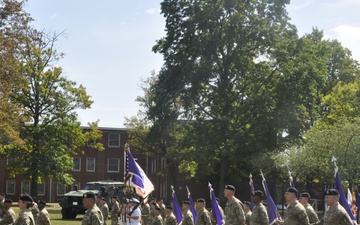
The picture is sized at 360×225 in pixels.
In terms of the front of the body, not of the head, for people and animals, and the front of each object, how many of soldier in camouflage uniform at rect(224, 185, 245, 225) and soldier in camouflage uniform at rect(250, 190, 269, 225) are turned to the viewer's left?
2

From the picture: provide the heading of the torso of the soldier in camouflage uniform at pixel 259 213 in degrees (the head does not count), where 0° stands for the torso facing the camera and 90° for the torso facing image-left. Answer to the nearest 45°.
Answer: approximately 90°

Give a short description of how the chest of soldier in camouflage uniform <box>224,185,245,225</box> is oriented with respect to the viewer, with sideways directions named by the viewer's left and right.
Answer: facing to the left of the viewer

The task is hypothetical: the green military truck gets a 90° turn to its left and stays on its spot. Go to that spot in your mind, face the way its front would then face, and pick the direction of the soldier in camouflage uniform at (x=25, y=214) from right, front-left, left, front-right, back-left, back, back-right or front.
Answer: front-right

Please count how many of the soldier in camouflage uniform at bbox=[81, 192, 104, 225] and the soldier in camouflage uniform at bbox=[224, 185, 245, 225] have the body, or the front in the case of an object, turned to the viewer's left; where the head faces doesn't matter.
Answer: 2

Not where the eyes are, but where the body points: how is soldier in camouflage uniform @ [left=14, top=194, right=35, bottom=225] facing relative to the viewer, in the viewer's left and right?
facing to the left of the viewer

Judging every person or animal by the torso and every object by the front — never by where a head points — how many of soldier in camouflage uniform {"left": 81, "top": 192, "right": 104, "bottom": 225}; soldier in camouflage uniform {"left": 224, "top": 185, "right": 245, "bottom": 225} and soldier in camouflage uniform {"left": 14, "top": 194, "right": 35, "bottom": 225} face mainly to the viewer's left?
3

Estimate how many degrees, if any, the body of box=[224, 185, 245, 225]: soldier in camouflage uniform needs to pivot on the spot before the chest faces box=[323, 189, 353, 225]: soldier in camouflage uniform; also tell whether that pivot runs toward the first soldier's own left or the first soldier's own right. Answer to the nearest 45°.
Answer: approximately 135° to the first soldier's own left

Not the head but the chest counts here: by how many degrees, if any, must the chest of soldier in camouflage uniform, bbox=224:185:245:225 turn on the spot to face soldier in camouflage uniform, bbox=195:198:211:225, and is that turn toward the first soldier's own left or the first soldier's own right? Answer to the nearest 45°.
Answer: approximately 45° to the first soldier's own right

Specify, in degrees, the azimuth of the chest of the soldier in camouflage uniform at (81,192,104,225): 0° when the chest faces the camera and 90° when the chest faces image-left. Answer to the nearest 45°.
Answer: approximately 90°
